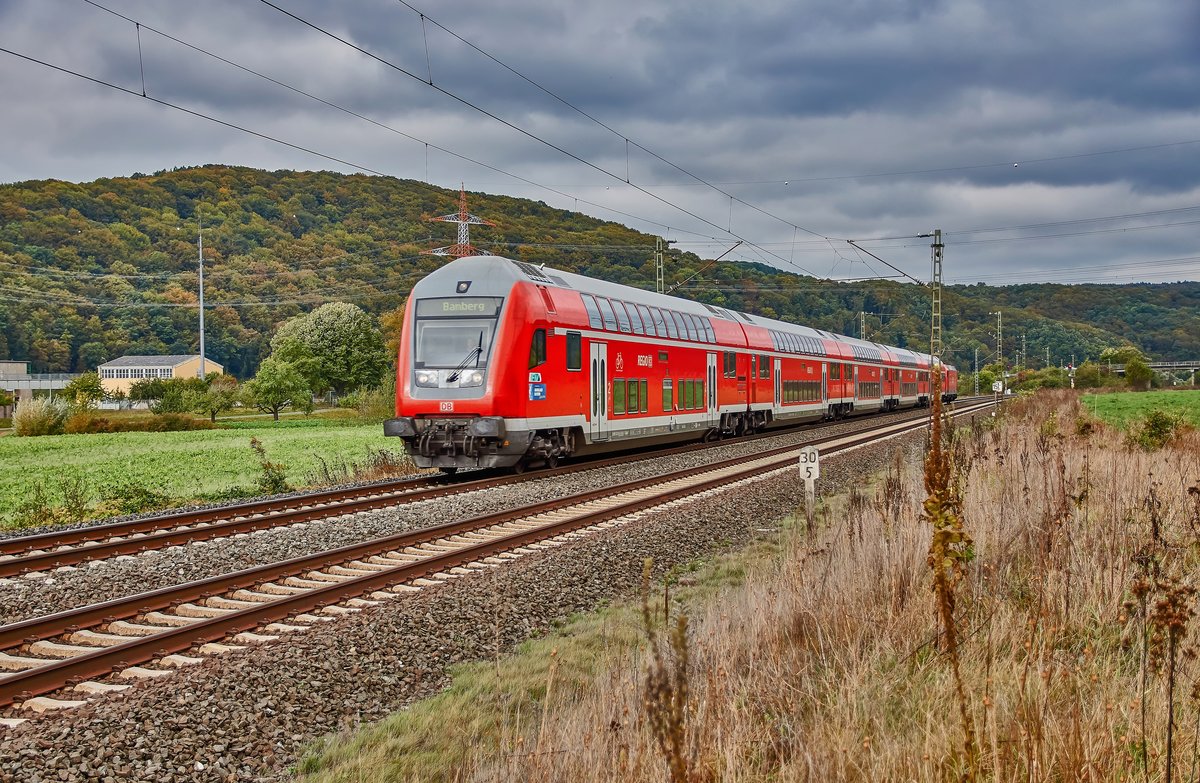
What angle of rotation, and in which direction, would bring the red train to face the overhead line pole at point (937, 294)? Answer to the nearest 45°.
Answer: approximately 180°

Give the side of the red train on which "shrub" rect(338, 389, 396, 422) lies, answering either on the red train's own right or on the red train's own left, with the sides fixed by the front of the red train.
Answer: on the red train's own right

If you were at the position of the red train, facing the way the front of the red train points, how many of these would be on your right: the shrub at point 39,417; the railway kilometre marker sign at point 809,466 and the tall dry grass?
1

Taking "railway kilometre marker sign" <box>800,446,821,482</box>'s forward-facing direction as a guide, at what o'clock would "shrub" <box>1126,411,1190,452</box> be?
The shrub is roughly at 7 o'clock from the railway kilometre marker sign.

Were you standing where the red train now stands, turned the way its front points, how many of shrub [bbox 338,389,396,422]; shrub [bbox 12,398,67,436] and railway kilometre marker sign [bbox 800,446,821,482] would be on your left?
1

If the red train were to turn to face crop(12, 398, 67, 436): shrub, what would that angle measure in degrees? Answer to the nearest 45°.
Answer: approximately 90° to its right

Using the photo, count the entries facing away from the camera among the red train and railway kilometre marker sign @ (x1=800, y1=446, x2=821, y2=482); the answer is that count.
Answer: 0

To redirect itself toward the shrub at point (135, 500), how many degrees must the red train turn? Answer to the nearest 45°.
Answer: approximately 45° to its right

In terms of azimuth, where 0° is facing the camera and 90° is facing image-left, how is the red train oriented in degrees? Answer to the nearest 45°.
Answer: approximately 45°

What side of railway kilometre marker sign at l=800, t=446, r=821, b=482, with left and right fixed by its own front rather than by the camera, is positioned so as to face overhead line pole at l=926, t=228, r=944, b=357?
back
